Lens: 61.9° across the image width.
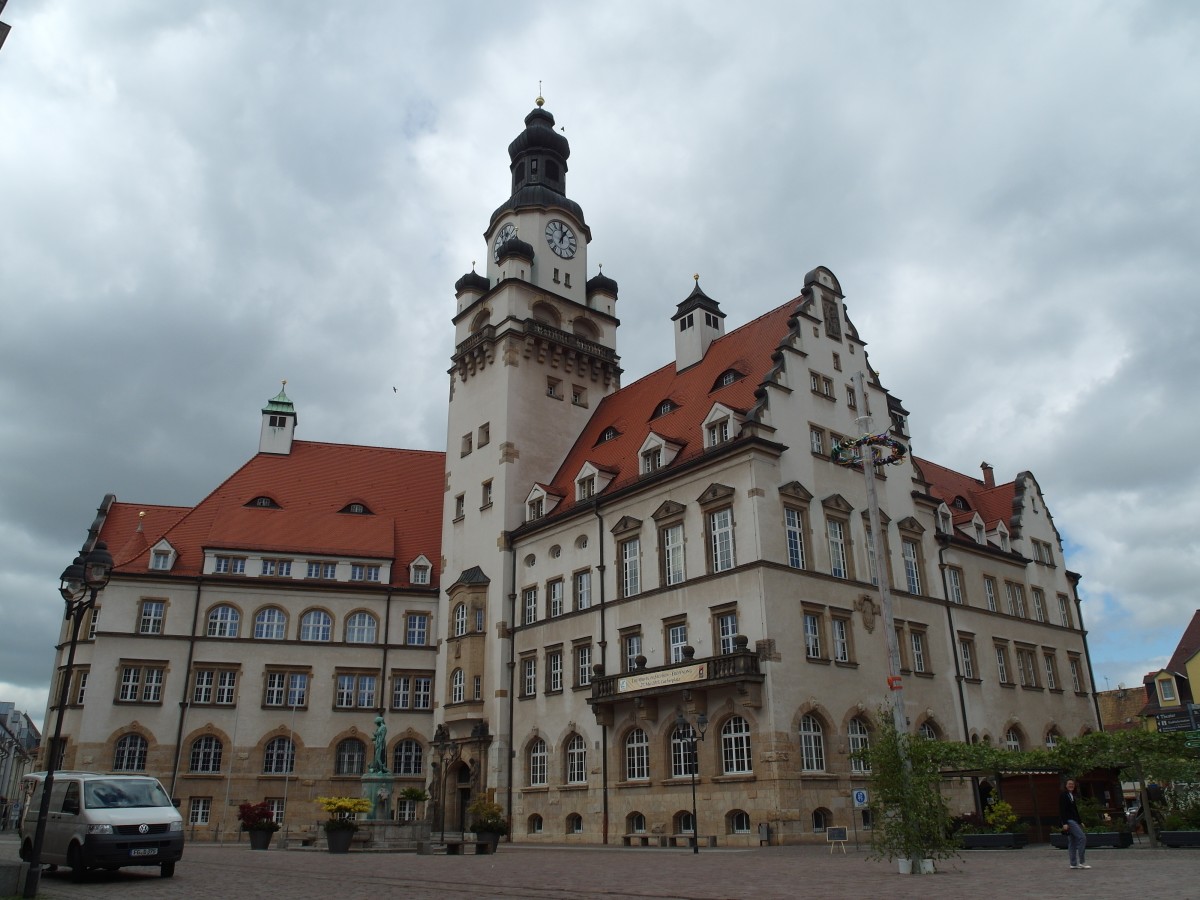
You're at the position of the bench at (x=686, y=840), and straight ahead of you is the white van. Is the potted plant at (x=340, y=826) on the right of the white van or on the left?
right

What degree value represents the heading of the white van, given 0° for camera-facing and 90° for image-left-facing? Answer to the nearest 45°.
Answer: approximately 315°

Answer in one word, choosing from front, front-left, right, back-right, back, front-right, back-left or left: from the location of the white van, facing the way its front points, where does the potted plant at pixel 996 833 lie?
front-left

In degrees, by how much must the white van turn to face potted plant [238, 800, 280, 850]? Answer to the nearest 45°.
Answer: approximately 135° to its left

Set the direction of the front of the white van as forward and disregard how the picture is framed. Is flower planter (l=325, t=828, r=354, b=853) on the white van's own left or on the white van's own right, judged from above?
on the white van's own left

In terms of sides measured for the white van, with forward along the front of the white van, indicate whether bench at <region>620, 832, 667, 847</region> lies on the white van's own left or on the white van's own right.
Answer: on the white van's own left
